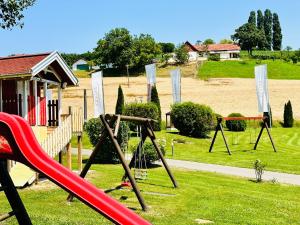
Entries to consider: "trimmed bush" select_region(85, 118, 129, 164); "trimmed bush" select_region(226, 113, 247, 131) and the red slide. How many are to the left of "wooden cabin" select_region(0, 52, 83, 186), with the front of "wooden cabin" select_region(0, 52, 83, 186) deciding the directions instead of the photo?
2

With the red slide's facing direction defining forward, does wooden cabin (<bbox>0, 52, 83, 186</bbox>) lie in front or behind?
behind

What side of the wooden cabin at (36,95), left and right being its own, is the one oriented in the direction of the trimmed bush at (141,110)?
left

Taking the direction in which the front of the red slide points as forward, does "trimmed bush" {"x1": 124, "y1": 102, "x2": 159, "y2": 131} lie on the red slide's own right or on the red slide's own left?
on the red slide's own left

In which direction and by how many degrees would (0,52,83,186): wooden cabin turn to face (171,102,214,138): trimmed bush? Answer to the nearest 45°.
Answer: approximately 90° to its left

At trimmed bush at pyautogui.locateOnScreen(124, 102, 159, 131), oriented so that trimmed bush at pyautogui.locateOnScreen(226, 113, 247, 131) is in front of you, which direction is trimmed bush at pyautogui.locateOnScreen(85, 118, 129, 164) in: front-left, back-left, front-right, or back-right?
back-right

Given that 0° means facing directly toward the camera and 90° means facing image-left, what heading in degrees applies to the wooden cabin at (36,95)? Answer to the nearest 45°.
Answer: approximately 315°
